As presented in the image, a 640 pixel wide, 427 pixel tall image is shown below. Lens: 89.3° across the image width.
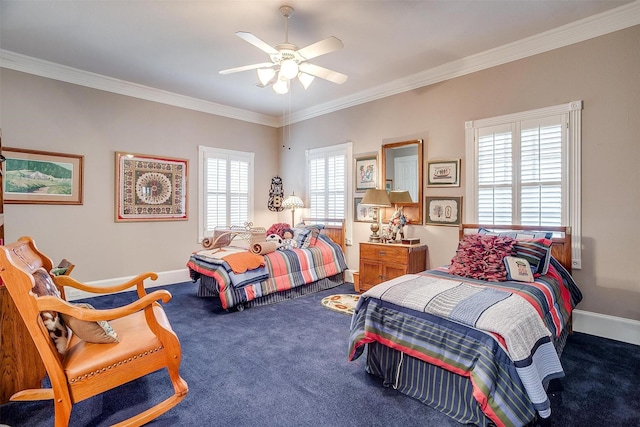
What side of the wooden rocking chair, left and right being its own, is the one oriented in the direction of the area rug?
front

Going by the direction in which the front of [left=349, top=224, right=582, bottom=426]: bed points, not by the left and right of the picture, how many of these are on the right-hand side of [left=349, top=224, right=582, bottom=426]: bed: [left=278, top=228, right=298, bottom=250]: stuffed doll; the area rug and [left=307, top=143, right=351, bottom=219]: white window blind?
3

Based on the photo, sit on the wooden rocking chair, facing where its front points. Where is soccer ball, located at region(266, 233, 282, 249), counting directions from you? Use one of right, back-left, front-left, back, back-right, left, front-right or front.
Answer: front-left

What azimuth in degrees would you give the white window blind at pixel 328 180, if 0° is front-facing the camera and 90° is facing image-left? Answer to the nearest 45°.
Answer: approximately 45°

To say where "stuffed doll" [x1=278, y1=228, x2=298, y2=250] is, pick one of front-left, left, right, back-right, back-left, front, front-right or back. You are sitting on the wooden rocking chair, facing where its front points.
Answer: front-left

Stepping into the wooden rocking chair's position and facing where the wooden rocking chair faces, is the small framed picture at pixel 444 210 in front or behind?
in front

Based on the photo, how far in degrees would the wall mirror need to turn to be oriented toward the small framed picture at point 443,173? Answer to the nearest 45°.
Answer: approximately 90° to its left

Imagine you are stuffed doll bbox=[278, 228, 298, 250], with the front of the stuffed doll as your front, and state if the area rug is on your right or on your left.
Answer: on your left

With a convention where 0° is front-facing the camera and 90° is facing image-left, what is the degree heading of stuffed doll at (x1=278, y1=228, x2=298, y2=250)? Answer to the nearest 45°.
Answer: approximately 45°

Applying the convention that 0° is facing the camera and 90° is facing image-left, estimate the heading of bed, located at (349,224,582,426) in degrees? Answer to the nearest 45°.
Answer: approximately 45°
